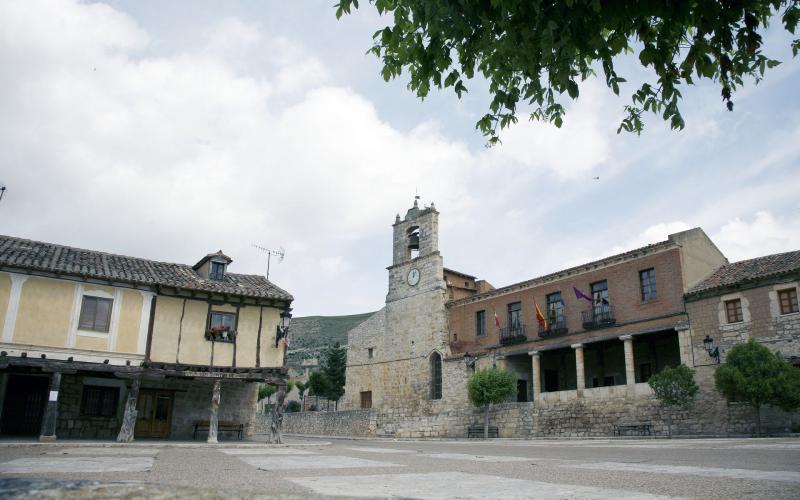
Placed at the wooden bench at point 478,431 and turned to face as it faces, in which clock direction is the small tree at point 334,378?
The small tree is roughly at 5 o'clock from the wooden bench.

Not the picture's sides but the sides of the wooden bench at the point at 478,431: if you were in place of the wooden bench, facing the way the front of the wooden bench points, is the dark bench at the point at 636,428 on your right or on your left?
on your left

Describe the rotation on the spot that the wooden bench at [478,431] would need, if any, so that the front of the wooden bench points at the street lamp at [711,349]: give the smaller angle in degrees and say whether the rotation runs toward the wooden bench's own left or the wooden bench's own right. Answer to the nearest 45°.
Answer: approximately 45° to the wooden bench's own left

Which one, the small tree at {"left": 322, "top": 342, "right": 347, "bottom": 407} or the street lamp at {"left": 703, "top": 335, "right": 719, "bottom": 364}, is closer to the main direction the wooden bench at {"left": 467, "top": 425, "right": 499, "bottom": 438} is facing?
the street lamp

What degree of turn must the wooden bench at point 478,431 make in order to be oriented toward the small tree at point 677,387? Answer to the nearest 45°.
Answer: approximately 45° to its left

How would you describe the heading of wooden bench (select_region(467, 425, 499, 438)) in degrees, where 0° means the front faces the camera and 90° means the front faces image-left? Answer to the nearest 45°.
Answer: approximately 0°

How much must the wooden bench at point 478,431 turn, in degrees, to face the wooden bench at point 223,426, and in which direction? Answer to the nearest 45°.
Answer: approximately 45° to its right

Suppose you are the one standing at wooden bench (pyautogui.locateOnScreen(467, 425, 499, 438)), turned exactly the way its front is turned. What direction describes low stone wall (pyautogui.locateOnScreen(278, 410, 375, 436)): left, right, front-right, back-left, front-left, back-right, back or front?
back-right
